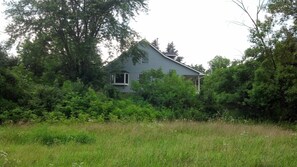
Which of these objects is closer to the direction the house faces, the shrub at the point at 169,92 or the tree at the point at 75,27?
the shrub

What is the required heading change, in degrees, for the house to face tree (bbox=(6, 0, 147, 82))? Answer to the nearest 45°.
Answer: approximately 135° to its right

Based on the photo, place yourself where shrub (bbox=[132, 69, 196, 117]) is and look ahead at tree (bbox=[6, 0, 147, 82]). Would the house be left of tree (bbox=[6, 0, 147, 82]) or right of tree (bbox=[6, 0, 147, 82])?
right
